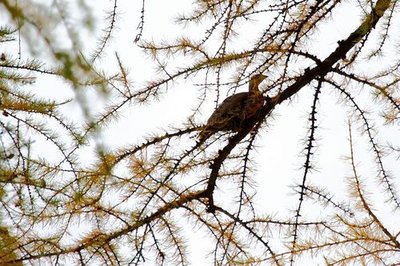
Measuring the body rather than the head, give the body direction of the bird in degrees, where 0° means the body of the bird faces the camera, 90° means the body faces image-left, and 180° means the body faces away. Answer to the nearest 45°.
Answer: approximately 270°
